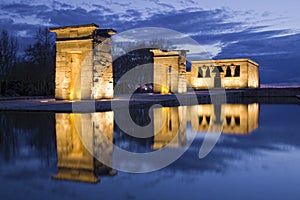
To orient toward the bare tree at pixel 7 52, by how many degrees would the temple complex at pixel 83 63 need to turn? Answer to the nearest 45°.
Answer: approximately 90° to its right

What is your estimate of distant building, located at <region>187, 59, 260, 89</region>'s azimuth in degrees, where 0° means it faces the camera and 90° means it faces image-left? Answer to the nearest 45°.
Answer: approximately 0°

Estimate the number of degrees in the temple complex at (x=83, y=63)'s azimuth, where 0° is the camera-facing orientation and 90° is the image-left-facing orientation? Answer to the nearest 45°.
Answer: approximately 45°

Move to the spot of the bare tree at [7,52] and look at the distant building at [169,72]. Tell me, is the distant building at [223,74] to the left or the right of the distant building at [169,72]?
left

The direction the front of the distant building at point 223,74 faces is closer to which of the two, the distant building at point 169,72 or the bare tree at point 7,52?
the distant building

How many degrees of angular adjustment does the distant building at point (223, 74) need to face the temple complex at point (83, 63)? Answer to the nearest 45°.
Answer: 0° — it already faces it
